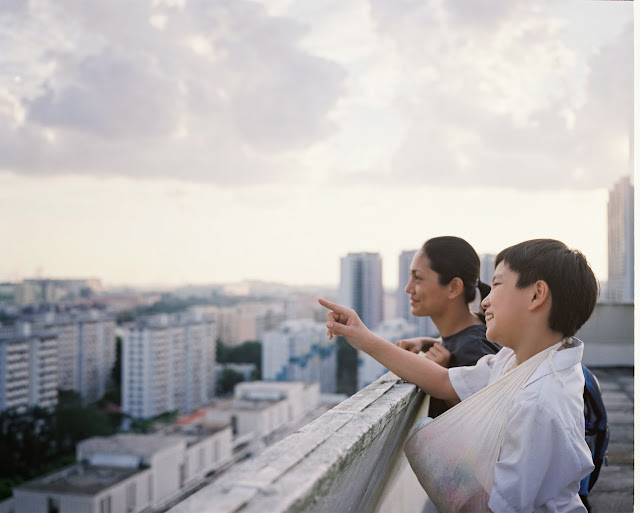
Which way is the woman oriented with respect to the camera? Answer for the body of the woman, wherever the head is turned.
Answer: to the viewer's left

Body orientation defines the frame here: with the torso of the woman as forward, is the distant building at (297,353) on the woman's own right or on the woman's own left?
on the woman's own right

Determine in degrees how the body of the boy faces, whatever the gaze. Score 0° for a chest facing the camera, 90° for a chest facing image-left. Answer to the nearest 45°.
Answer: approximately 90°

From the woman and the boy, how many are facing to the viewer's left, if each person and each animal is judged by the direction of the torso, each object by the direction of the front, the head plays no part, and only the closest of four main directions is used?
2

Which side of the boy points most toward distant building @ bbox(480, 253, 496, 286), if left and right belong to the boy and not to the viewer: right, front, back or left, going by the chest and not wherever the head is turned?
right

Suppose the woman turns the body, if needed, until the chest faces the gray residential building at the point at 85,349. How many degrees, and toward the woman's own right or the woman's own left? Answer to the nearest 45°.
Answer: approximately 45° to the woman's own right

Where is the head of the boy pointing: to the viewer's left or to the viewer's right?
to the viewer's left

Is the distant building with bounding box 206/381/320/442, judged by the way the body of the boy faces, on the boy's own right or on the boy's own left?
on the boy's own right

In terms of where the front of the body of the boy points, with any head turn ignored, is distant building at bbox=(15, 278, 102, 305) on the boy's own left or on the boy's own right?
on the boy's own right

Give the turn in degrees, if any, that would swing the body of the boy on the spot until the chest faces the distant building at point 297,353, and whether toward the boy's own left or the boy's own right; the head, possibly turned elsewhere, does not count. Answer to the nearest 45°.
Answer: approximately 90° to the boy's own right

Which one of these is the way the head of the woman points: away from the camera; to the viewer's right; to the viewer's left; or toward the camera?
to the viewer's left

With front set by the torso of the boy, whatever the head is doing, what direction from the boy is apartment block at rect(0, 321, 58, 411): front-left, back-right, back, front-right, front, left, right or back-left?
front-right
